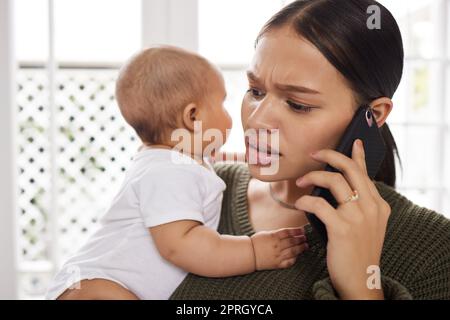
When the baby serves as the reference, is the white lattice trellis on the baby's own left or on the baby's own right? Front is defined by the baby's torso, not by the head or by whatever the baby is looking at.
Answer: on the baby's own left

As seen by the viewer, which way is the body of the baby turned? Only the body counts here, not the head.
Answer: to the viewer's right

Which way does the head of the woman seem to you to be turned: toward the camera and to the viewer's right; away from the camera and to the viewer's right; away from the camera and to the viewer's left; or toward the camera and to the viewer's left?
toward the camera and to the viewer's left

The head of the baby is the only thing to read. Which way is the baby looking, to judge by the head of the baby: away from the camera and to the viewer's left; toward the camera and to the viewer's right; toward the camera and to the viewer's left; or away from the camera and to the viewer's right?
away from the camera and to the viewer's right

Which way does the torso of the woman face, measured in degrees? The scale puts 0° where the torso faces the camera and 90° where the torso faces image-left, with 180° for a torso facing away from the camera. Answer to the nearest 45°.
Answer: approximately 45°
